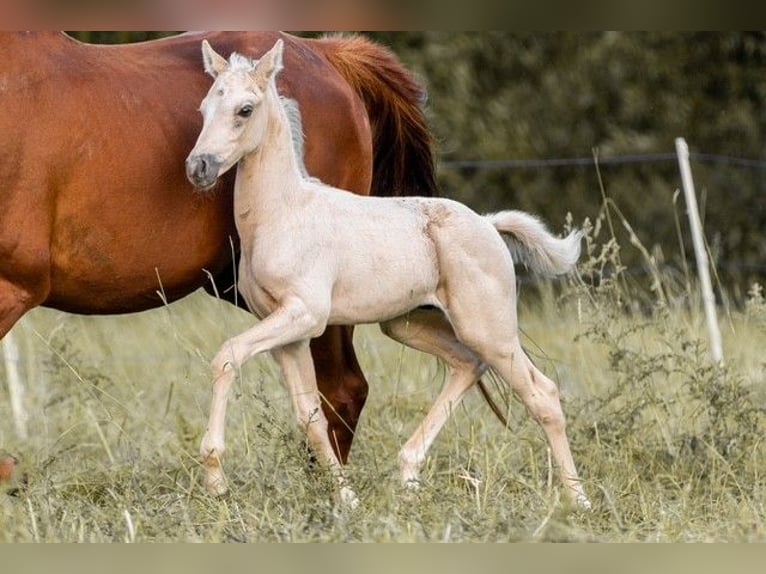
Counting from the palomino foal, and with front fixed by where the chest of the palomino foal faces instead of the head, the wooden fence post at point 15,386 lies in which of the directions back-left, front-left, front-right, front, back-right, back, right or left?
front-right

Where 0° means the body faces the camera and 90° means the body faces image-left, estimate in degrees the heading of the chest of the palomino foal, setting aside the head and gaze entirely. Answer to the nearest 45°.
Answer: approximately 90°
